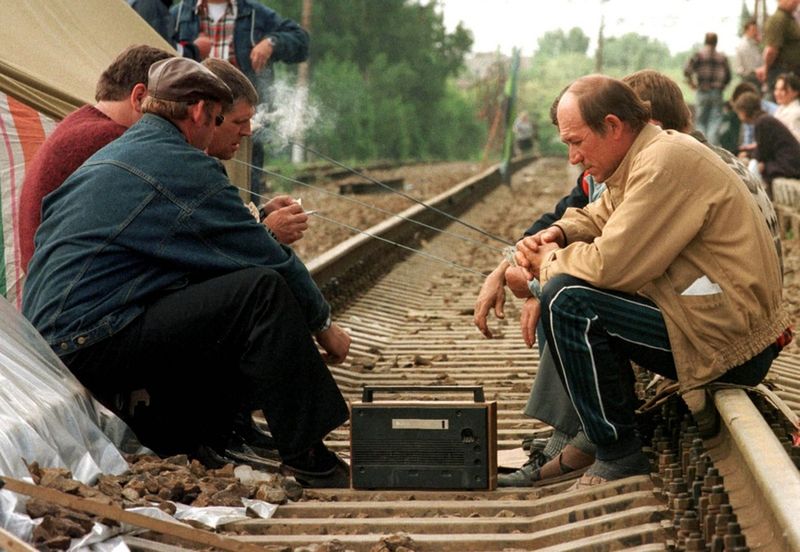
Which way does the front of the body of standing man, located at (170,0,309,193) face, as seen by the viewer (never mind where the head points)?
toward the camera

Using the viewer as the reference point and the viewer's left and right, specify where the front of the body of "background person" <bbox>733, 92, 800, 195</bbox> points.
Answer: facing to the left of the viewer

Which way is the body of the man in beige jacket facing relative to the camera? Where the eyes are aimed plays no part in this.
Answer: to the viewer's left

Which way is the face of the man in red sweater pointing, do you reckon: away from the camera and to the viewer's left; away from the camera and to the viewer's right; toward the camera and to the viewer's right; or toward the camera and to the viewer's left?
away from the camera and to the viewer's right

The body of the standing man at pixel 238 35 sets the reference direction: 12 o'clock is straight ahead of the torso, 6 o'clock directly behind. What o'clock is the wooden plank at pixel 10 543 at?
The wooden plank is roughly at 12 o'clock from the standing man.

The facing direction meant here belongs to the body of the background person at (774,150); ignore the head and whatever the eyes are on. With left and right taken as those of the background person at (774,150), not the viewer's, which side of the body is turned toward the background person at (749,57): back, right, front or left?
right

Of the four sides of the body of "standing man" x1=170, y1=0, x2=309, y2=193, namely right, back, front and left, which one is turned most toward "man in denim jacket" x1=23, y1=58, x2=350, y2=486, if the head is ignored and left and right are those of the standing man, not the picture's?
front

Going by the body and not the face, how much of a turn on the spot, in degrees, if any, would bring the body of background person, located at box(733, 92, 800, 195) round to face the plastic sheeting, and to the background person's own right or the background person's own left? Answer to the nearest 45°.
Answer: approximately 90° to the background person's own left

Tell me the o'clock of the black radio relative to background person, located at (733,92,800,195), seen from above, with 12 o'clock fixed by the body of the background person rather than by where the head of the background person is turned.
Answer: The black radio is roughly at 9 o'clock from the background person.

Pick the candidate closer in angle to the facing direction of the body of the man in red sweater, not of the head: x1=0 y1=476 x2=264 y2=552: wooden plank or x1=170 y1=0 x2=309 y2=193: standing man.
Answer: the standing man

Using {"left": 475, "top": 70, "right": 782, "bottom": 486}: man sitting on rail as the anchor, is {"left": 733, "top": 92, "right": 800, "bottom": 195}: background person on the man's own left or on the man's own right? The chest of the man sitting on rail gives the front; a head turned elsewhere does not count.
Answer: on the man's own right

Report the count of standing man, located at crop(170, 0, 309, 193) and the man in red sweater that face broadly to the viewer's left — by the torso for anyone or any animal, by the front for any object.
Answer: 0
